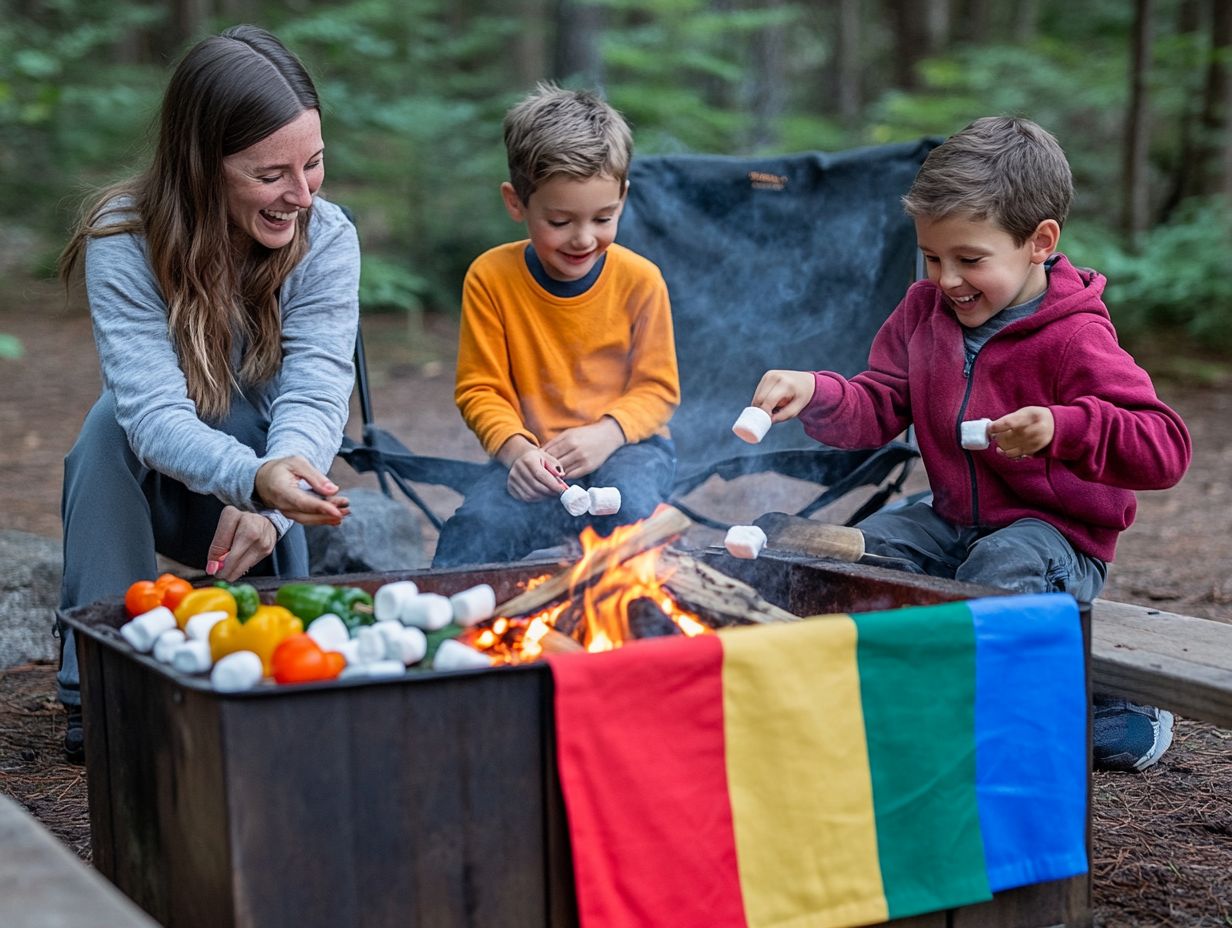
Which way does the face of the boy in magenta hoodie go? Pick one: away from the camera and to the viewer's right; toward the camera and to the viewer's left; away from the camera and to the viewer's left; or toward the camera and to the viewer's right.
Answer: toward the camera and to the viewer's left

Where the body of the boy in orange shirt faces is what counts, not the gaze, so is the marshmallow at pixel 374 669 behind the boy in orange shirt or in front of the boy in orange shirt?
in front

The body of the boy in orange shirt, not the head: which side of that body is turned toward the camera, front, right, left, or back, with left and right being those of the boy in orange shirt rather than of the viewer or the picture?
front

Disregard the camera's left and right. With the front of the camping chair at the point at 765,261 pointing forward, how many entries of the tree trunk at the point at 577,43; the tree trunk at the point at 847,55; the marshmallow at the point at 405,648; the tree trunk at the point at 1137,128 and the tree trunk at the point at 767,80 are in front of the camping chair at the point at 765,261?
1

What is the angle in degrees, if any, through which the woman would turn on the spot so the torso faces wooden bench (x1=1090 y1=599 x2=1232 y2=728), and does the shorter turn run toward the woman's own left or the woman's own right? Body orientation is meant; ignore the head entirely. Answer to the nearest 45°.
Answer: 0° — they already face it

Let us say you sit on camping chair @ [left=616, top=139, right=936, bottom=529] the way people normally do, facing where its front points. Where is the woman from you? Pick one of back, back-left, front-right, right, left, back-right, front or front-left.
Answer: front-right

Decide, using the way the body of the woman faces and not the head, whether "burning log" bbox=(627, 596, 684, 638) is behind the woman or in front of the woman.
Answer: in front

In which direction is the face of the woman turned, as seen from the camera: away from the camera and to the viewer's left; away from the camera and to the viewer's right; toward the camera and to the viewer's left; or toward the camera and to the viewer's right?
toward the camera and to the viewer's right

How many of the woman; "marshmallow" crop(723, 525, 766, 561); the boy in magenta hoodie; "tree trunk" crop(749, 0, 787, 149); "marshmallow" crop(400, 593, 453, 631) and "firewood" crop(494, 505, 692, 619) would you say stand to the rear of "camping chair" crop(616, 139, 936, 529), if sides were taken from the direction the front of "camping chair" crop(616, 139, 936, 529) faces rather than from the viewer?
1

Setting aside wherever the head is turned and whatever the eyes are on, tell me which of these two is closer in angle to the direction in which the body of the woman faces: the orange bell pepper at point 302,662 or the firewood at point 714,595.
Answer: the firewood

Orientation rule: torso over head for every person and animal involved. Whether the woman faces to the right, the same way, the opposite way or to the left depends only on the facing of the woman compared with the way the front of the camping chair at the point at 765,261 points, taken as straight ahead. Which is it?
to the left

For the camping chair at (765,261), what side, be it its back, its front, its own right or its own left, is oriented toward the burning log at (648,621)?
front

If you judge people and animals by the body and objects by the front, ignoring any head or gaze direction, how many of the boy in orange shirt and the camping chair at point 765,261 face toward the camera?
2

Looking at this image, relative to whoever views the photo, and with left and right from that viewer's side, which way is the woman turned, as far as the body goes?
facing the viewer and to the right of the viewer

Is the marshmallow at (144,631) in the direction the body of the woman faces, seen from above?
no

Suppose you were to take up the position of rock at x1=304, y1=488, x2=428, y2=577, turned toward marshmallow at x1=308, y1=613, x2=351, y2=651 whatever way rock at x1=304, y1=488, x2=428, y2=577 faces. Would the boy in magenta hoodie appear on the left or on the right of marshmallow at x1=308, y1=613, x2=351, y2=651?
left

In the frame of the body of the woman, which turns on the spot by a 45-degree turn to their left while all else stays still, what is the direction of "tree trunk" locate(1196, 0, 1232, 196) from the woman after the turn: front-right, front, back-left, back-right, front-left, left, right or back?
front-left

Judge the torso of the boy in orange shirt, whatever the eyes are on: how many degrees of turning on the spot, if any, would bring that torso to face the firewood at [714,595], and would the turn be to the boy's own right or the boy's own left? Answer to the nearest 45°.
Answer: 0° — they already face it
